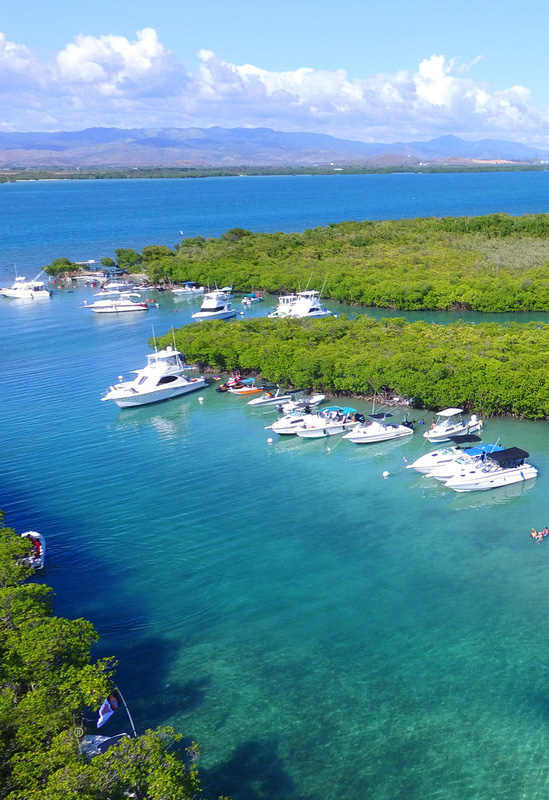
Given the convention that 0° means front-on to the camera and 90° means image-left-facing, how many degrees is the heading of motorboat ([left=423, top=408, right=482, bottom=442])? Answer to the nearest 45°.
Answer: approximately 45°

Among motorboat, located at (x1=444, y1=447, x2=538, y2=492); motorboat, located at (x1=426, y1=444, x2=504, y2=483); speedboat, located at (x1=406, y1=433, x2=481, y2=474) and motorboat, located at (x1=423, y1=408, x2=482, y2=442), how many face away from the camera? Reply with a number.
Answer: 0

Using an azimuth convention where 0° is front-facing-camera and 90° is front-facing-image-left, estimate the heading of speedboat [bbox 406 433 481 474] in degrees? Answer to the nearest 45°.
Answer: approximately 45°

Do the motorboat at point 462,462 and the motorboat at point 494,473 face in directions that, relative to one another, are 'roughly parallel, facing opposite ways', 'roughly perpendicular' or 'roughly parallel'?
roughly parallel

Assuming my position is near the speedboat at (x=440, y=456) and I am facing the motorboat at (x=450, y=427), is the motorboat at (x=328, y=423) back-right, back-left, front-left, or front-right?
front-left

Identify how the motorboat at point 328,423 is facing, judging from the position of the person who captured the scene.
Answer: facing the viewer and to the left of the viewer

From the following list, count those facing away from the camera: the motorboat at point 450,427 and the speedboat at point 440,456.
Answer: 0

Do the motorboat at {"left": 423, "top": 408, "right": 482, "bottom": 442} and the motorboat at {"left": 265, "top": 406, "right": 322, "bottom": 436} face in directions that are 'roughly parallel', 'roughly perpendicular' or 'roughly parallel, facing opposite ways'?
roughly parallel

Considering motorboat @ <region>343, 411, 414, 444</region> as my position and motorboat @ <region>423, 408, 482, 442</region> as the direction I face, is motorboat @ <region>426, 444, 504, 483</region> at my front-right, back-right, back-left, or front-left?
front-right

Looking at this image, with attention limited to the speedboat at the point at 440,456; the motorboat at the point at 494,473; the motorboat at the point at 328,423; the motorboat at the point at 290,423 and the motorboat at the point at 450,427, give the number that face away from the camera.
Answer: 0

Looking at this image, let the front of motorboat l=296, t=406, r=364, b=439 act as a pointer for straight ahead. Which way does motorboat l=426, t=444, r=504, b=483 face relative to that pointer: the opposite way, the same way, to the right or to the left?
the same way

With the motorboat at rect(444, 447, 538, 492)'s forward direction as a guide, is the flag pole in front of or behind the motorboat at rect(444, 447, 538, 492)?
in front

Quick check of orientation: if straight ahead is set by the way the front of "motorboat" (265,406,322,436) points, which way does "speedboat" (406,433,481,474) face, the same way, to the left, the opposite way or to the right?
the same way

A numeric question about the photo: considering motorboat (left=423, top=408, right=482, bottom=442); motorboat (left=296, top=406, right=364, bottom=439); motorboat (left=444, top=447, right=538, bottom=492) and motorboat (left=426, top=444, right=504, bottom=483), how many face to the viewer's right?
0

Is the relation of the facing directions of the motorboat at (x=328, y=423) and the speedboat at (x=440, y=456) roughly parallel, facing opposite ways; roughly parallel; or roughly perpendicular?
roughly parallel
